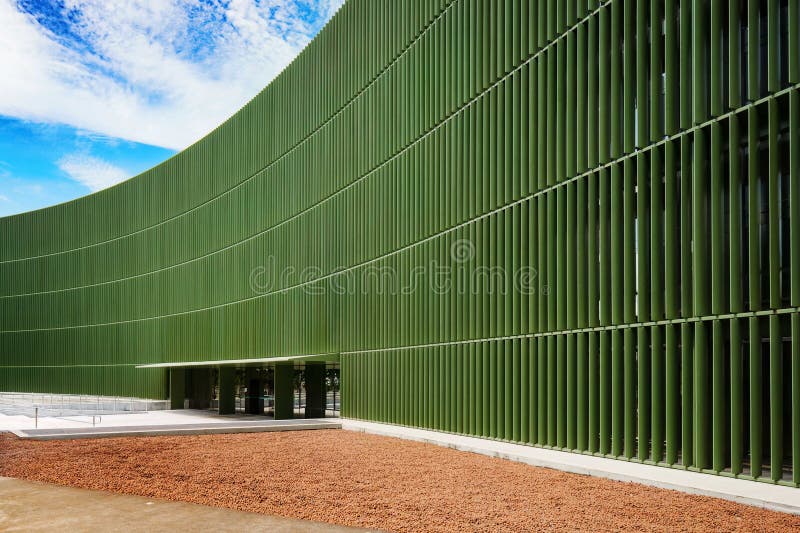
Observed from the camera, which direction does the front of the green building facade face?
facing the viewer and to the left of the viewer
